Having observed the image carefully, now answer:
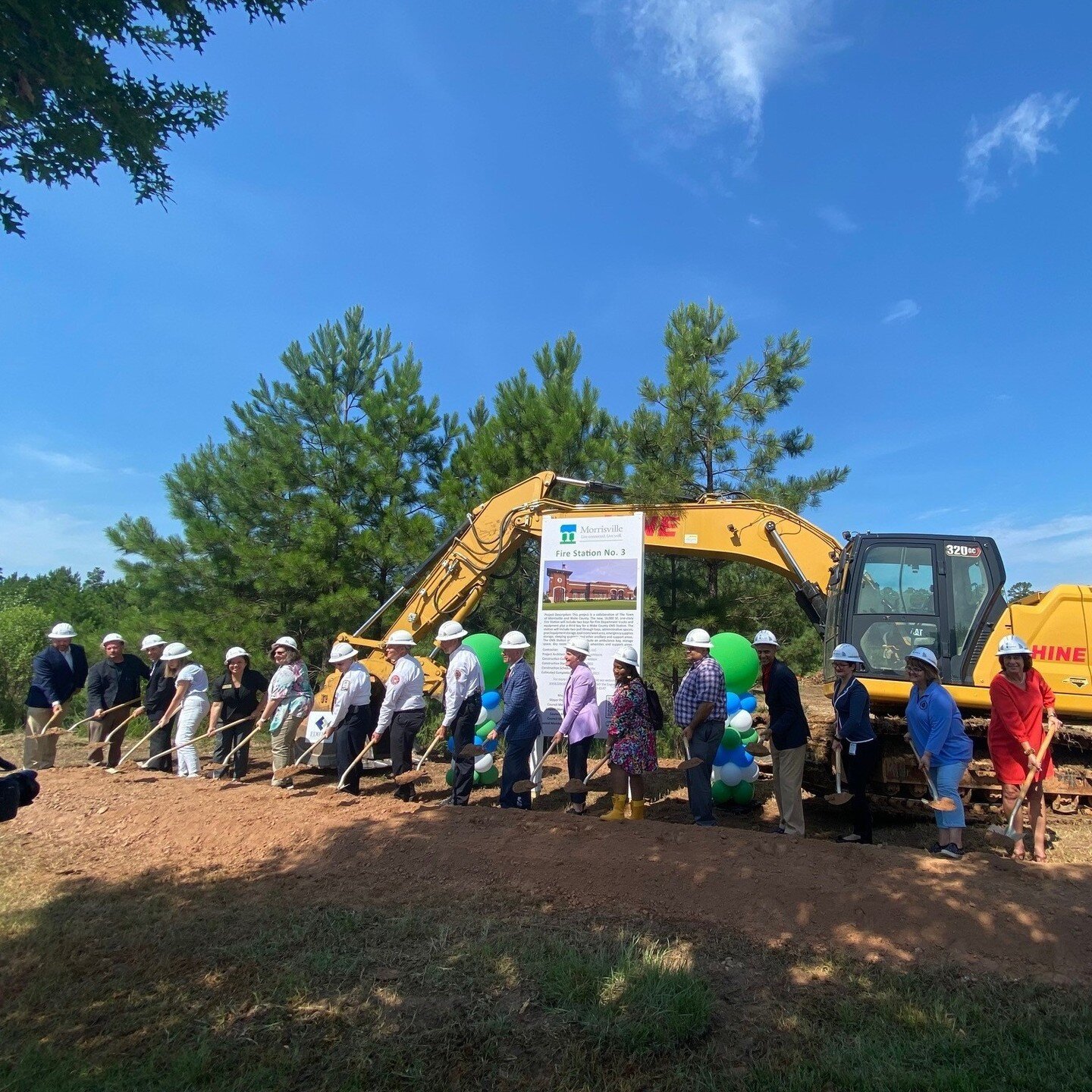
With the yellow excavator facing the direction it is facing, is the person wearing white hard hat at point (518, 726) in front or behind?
in front

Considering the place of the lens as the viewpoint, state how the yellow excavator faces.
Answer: facing to the left of the viewer

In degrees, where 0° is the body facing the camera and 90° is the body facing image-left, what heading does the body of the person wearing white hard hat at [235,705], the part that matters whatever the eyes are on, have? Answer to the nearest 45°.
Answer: approximately 0°

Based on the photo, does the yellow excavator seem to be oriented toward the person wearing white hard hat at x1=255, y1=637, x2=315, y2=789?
yes

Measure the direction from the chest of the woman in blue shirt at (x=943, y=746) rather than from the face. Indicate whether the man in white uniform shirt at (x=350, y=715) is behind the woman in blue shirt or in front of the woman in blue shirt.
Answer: in front

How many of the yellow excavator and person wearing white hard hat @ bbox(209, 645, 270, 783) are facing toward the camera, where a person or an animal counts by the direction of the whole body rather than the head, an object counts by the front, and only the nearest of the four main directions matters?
1

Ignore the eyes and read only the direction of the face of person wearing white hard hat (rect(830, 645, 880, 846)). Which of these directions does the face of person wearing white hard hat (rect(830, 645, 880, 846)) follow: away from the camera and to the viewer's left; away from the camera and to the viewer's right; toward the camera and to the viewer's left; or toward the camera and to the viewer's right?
toward the camera and to the viewer's left

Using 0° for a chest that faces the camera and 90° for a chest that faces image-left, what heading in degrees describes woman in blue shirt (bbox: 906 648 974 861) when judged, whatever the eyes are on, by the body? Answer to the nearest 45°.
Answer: approximately 45°

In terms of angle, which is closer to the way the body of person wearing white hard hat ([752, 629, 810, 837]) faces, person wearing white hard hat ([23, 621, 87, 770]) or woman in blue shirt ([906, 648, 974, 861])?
the person wearing white hard hat

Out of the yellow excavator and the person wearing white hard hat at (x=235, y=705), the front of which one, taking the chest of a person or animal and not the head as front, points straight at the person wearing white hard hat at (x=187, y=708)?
the yellow excavator

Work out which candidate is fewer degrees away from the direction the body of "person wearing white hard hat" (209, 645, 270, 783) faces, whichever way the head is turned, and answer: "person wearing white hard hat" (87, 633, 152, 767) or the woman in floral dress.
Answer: the woman in floral dress

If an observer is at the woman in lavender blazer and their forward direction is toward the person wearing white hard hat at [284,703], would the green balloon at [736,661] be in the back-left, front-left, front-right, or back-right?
back-right

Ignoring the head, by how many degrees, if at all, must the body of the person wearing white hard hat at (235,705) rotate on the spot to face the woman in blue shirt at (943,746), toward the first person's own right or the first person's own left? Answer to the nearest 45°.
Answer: approximately 45° to the first person's own left

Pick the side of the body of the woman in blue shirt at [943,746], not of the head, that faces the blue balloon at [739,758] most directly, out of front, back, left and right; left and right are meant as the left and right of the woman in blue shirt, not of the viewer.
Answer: right

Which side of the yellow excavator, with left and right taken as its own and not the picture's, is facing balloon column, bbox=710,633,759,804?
left

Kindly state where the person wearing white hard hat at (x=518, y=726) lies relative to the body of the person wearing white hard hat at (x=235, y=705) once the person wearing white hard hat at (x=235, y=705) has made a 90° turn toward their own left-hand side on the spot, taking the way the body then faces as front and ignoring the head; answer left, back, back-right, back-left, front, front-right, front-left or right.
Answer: front-right
